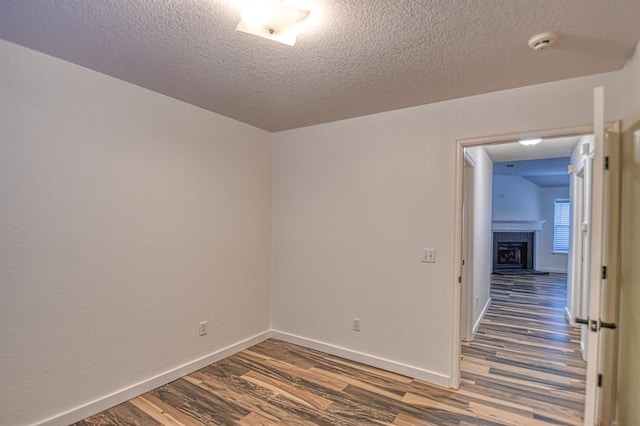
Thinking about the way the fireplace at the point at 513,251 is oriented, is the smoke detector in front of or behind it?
in front

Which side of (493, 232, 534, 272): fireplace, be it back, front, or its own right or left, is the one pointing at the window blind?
left

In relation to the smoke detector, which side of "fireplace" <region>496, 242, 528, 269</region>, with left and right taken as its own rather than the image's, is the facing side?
front

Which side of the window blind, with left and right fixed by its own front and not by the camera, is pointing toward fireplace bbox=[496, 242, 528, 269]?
right

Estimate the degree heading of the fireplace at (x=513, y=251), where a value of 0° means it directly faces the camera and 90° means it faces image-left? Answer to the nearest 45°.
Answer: approximately 0°

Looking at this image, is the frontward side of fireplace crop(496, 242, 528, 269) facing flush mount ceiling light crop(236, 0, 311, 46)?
yes

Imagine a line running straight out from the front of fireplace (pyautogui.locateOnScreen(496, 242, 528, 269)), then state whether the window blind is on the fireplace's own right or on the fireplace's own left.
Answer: on the fireplace's own left

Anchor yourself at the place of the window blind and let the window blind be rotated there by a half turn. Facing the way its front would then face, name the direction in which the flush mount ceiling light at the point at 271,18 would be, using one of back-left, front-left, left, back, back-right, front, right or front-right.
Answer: back

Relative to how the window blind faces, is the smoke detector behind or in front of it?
in front

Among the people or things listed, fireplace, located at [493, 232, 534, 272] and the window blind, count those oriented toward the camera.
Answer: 2

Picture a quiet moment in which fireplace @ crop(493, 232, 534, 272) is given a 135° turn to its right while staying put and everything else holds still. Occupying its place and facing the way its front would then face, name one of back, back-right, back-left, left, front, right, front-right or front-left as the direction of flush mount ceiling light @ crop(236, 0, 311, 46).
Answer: back-left
